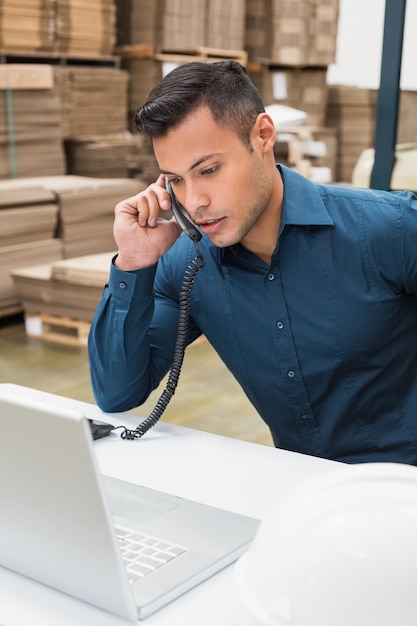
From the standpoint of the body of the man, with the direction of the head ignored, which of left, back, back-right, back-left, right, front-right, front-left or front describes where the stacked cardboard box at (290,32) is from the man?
back-right

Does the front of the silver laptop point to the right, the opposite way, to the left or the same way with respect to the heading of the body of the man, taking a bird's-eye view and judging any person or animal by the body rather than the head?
the opposite way

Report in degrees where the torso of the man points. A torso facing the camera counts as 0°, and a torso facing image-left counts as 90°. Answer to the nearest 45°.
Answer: approximately 45°

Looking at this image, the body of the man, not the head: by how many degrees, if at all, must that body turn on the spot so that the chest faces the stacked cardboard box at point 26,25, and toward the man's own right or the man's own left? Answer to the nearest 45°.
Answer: approximately 135° to the man's own right

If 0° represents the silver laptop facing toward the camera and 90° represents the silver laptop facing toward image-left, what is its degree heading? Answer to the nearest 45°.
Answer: approximately 225°

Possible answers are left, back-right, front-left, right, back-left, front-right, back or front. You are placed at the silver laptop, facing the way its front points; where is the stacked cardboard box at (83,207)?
front-left

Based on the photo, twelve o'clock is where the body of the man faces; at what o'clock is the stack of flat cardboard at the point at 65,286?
The stack of flat cardboard is roughly at 4 o'clock from the man.

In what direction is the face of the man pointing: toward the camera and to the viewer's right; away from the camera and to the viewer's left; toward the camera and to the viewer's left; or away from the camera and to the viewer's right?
toward the camera and to the viewer's left

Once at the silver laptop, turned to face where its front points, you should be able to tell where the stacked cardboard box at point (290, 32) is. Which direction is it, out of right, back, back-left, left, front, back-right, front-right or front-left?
front-left

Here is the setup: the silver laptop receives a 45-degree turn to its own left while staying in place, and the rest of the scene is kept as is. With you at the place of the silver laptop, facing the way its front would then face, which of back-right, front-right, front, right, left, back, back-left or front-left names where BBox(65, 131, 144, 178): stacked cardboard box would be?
front
